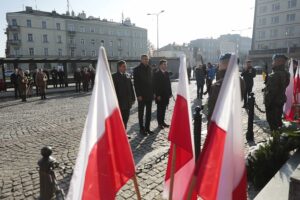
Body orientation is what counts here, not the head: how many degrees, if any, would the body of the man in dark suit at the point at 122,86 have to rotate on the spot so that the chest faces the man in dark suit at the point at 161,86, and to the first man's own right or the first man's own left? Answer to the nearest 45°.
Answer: approximately 90° to the first man's own left

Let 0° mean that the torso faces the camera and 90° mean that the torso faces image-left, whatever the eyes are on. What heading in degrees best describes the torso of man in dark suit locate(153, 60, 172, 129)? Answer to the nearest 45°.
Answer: approximately 315°

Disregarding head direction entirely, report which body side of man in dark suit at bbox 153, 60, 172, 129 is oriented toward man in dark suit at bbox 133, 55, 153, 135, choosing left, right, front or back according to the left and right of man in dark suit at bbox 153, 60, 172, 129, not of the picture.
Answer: right

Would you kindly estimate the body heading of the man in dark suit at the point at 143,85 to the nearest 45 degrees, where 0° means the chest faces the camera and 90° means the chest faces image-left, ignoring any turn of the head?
approximately 315°

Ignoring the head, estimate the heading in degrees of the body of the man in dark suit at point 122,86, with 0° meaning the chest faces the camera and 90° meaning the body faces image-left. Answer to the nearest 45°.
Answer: approximately 315°

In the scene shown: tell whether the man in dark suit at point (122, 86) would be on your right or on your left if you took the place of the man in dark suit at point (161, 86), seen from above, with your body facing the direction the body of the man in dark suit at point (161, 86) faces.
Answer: on your right
